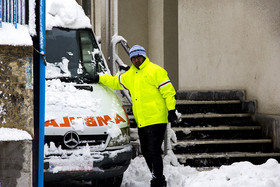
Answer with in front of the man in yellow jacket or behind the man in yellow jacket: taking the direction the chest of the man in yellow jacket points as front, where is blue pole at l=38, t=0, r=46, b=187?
in front

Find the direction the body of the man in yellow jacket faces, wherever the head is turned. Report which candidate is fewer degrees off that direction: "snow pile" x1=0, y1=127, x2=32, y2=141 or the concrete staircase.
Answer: the snow pile

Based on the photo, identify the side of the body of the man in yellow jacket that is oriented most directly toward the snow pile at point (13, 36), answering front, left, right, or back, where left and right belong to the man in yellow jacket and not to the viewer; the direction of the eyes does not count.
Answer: front

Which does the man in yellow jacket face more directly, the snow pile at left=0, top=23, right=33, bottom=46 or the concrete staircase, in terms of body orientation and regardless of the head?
the snow pile

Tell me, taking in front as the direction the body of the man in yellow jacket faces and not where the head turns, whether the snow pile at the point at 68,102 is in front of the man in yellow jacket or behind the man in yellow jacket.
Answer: in front

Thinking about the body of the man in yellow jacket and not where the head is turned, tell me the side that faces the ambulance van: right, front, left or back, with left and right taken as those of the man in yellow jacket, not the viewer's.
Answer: right

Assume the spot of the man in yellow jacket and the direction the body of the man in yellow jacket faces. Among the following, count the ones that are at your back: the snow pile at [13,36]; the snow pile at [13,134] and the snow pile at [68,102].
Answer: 0

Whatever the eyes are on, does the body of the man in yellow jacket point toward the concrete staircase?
no

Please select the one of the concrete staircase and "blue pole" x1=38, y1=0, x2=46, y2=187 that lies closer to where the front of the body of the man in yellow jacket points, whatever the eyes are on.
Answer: the blue pole

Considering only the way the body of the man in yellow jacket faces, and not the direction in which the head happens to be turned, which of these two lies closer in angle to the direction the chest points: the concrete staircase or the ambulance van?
the ambulance van

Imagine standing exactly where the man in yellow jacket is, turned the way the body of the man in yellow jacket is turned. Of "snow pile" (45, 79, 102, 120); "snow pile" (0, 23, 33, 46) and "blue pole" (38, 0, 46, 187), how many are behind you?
0
